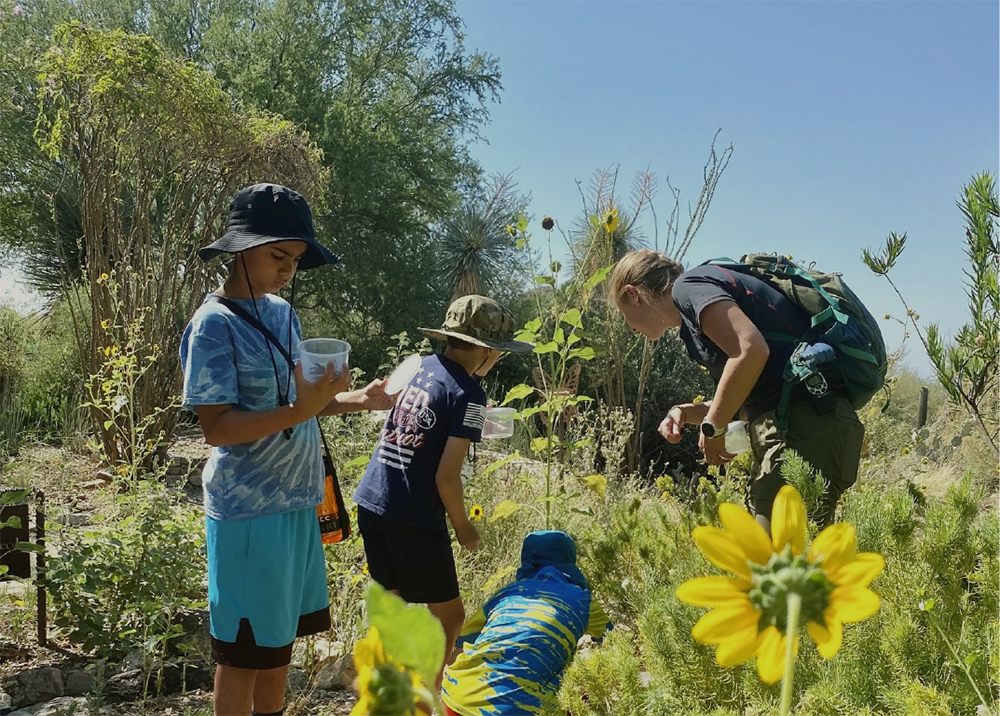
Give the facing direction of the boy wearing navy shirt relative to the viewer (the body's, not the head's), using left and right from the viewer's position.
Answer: facing away from the viewer and to the right of the viewer

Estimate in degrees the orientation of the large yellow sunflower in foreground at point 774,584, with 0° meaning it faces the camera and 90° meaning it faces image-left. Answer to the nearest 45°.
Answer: approximately 180°

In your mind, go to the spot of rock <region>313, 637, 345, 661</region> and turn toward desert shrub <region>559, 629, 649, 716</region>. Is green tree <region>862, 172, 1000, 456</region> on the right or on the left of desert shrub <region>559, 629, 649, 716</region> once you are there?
left

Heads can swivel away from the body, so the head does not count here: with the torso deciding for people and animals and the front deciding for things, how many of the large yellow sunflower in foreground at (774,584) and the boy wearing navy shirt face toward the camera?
0

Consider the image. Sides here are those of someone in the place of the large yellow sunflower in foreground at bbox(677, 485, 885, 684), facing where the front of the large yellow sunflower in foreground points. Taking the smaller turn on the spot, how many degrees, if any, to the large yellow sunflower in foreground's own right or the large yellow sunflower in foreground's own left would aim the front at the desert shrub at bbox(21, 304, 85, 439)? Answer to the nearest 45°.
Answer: approximately 45° to the large yellow sunflower in foreground's own left

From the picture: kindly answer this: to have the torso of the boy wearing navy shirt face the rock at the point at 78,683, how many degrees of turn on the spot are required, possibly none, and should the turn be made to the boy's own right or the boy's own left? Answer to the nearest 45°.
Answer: approximately 135° to the boy's own left

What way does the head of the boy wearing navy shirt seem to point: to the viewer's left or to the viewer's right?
to the viewer's right

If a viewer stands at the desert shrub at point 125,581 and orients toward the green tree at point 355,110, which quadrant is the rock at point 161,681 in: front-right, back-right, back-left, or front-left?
back-right

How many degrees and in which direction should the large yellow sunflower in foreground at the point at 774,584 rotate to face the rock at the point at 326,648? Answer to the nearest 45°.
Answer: approximately 45° to its left

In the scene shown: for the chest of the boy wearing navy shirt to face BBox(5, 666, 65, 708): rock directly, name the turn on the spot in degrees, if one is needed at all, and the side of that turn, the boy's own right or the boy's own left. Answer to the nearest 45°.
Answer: approximately 135° to the boy's own left
